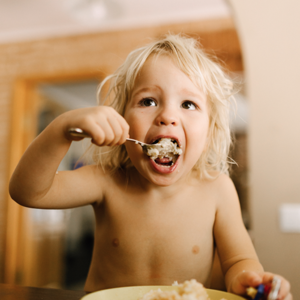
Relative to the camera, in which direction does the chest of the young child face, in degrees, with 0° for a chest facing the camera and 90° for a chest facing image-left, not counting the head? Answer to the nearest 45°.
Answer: approximately 0°
